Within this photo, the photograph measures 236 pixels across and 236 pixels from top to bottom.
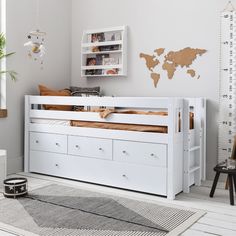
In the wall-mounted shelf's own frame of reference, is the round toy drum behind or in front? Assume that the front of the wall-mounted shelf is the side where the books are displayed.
in front

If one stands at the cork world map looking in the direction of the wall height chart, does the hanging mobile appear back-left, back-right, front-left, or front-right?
back-right

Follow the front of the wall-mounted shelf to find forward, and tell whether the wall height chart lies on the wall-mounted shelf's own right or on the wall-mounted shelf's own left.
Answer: on the wall-mounted shelf's own left

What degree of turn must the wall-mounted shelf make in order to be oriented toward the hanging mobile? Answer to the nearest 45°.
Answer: approximately 45° to its right

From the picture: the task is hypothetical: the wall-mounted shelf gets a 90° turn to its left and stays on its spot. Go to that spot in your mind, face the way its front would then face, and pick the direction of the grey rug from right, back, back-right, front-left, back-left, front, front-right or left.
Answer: front-right

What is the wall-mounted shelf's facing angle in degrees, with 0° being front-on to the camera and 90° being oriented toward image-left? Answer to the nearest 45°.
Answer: approximately 45°

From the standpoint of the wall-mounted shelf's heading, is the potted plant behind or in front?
in front
